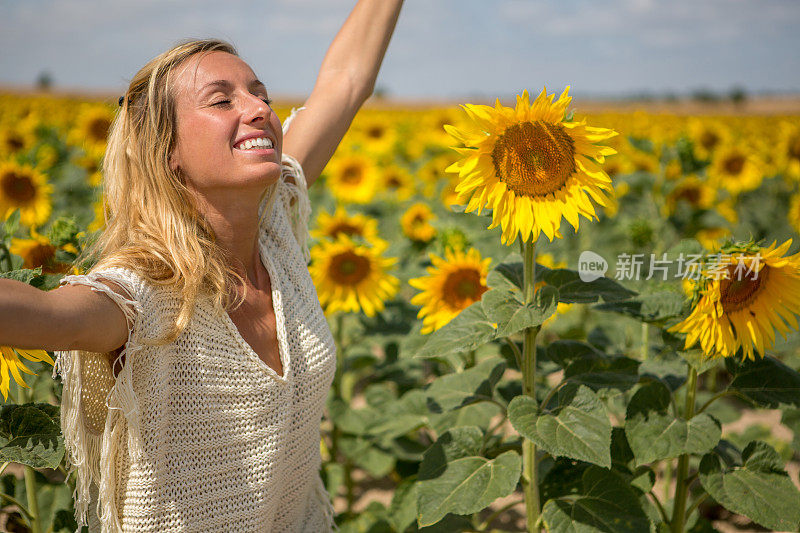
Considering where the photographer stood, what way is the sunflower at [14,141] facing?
facing the viewer

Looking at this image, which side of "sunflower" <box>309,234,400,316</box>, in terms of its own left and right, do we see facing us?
front

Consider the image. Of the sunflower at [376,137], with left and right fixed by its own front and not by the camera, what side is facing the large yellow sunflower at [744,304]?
front

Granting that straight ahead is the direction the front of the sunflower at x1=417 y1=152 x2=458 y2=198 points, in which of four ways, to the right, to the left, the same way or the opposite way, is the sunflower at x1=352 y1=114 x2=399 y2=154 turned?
the same way

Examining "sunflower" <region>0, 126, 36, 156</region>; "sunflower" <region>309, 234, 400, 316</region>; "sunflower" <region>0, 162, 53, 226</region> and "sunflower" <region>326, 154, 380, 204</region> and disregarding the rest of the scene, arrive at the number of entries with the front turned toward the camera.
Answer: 4

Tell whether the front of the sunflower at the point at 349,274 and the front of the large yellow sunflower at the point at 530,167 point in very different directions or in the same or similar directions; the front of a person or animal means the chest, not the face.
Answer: same or similar directions

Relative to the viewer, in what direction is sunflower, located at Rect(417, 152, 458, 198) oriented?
toward the camera

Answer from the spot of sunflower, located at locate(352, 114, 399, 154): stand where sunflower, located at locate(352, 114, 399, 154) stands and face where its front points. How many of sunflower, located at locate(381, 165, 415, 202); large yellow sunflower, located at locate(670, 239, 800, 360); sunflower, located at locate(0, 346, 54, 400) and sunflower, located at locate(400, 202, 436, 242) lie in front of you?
4

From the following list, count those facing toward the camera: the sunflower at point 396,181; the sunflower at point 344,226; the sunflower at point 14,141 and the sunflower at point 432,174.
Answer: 4

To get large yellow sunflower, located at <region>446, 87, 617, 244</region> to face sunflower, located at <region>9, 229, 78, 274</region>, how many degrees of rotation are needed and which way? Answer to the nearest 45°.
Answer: approximately 90° to its right

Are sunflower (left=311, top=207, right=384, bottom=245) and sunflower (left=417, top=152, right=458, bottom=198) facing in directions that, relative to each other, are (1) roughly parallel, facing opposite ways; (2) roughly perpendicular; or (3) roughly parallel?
roughly parallel

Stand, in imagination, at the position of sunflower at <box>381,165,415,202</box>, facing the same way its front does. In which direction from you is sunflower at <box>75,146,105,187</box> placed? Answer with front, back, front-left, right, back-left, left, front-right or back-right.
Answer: right

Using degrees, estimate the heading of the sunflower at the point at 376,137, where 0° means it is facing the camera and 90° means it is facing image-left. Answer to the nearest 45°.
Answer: approximately 0°

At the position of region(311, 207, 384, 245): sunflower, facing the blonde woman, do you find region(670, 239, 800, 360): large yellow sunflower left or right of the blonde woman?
left

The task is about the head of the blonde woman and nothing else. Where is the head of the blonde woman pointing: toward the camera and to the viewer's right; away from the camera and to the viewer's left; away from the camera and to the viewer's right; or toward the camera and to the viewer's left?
toward the camera and to the viewer's right

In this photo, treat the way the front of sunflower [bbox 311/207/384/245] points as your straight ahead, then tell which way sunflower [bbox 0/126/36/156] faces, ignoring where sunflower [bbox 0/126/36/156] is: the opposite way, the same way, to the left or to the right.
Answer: the same way
